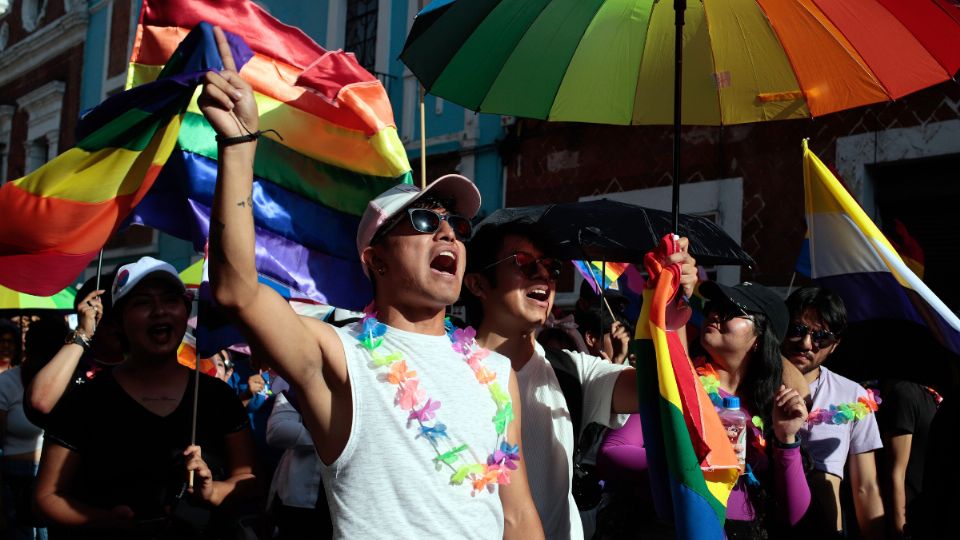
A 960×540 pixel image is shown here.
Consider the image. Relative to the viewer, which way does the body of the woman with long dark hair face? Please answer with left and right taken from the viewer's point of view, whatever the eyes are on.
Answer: facing the viewer and to the left of the viewer

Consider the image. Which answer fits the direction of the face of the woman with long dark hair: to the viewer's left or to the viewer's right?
to the viewer's left
